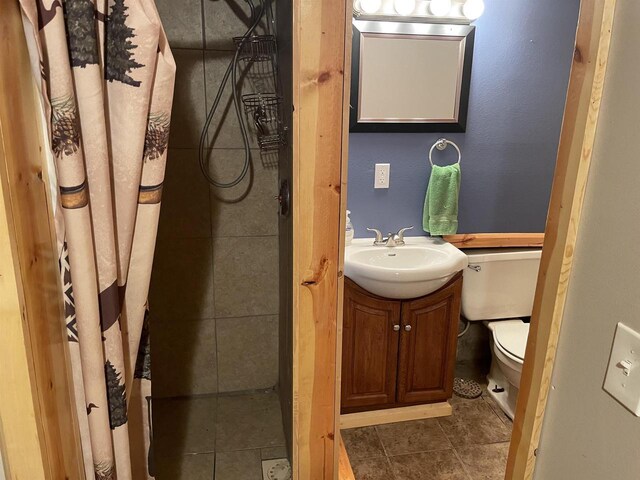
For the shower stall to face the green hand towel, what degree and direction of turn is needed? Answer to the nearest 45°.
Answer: approximately 90° to its left

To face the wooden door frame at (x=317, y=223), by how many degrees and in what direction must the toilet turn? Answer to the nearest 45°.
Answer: approximately 45° to its right

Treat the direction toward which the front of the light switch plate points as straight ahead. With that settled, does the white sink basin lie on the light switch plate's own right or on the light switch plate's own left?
on the light switch plate's own right

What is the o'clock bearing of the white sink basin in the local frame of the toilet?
The white sink basin is roughly at 3 o'clock from the toilet.
